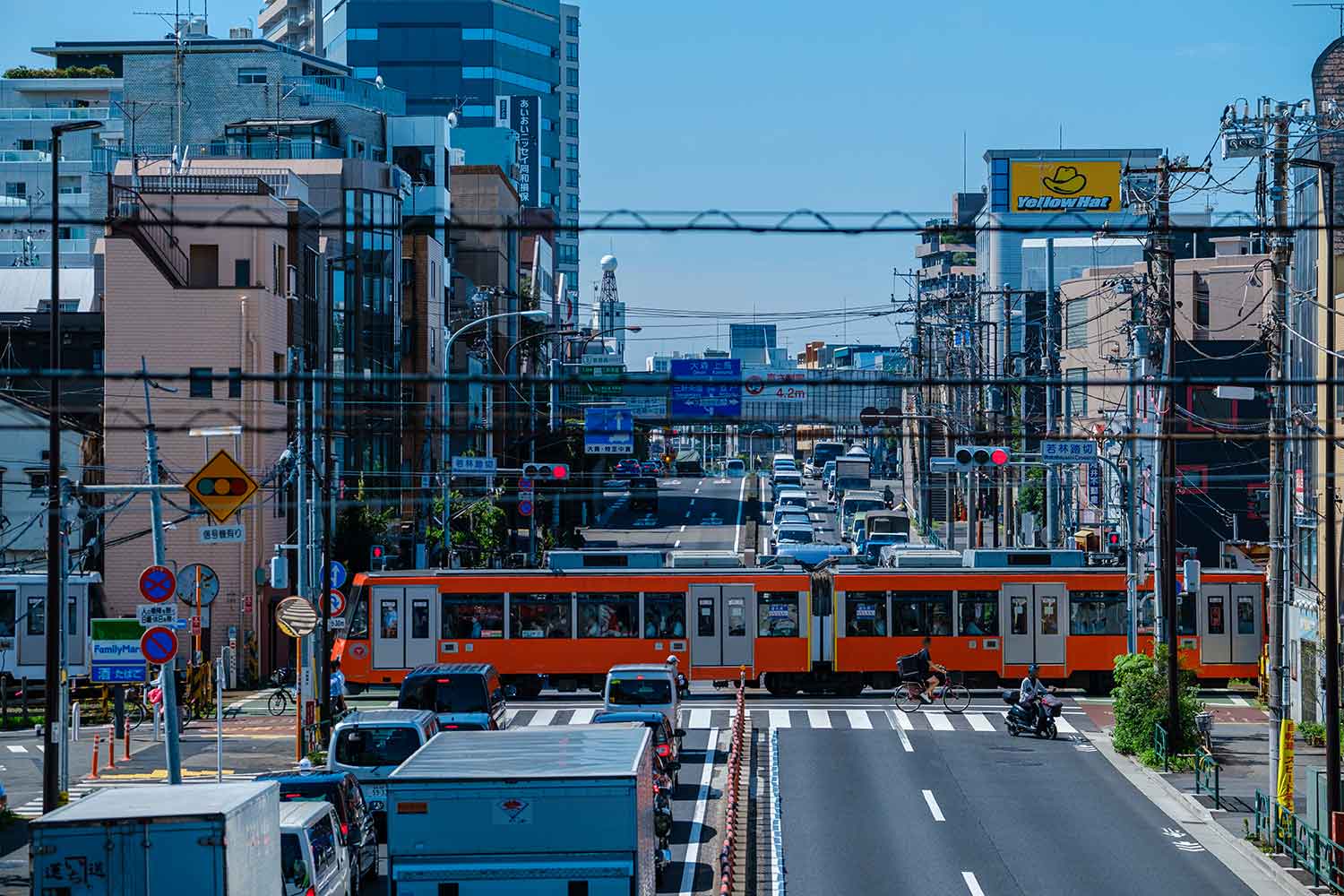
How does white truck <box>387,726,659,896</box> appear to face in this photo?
away from the camera

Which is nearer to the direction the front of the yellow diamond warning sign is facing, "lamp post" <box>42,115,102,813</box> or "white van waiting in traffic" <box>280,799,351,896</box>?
the white van waiting in traffic

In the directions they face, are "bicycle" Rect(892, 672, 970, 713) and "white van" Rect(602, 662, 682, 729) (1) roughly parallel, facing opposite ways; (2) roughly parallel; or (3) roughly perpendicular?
roughly perpendicular

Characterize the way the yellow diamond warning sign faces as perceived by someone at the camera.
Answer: facing the viewer

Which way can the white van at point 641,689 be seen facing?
away from the camera

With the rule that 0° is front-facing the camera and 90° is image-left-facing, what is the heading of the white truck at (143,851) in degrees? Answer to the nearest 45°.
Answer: approximately 180°

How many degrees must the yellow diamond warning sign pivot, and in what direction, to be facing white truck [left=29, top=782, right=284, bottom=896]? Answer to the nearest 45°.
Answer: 0° — it already faces it
